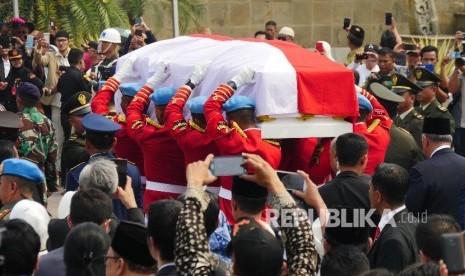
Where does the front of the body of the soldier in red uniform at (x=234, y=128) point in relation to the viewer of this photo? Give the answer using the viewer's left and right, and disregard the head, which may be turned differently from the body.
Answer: facing away from the viewer and to the left of the viewer

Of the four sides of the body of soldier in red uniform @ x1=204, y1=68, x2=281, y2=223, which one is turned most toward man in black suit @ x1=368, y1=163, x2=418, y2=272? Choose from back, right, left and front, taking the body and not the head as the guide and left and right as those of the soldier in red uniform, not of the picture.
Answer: back

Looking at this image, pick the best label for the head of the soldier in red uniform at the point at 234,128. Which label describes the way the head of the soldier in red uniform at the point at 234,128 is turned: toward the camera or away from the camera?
away from the camera

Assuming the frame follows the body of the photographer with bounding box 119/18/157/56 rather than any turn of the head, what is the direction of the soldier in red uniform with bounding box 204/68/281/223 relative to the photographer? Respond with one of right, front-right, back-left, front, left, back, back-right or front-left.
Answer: front

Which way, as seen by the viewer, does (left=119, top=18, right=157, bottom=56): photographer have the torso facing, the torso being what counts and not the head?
toward the camera

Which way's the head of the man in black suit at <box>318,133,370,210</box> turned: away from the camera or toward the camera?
away from the camera

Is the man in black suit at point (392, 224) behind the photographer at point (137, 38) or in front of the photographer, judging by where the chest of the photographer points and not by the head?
in front

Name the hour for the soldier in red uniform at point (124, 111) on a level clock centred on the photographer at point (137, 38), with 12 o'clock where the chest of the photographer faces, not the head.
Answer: The soldier in red uniform is roughly at 12 o'clock from the photographer.
